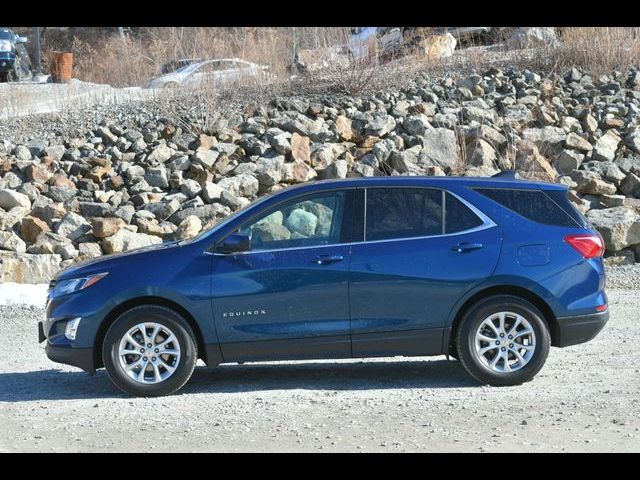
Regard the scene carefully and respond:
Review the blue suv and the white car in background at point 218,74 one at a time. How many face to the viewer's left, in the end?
2

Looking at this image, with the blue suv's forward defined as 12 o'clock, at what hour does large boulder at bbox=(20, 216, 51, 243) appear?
The large boulder is roughly at 2 o'clock from the blue suv.

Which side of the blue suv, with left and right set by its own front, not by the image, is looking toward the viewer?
left

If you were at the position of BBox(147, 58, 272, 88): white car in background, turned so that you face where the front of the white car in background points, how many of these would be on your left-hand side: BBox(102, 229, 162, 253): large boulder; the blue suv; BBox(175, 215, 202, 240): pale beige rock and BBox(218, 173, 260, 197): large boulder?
4

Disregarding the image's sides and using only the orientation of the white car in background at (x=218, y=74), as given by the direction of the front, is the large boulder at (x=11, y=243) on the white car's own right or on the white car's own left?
on the white car's own left

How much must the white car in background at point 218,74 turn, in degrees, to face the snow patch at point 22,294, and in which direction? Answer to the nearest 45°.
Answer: approximately 90° to its left

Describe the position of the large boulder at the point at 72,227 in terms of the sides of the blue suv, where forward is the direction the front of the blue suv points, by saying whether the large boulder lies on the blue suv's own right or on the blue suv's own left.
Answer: on the blue suv's own right

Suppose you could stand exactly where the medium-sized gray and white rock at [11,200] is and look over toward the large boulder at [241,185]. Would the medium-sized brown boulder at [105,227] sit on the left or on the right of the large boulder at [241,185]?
right

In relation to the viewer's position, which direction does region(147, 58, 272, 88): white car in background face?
facing to the left of the viewer

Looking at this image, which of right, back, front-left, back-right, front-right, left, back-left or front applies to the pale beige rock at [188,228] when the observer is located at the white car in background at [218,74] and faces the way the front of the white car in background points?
left

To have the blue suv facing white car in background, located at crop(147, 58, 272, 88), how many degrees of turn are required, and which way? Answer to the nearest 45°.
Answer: approximately 90° to its right

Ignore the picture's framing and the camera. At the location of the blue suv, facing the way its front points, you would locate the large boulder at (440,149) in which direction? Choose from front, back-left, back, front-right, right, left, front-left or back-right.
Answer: right
